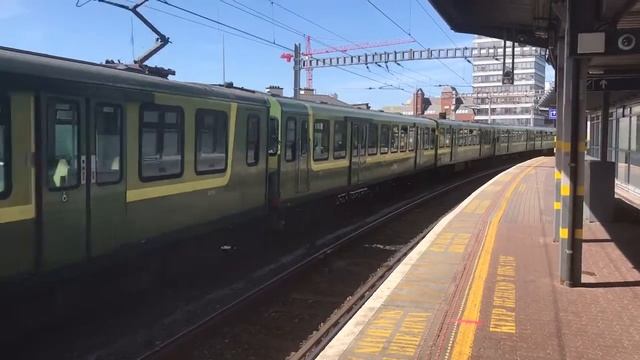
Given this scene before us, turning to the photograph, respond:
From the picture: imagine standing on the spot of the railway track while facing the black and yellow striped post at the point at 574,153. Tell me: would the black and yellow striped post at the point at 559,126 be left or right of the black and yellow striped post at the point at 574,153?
left

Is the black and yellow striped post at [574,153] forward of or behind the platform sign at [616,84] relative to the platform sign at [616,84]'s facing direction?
forward

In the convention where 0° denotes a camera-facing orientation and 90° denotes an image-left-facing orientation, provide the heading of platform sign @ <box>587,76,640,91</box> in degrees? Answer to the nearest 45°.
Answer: approximately 0°
